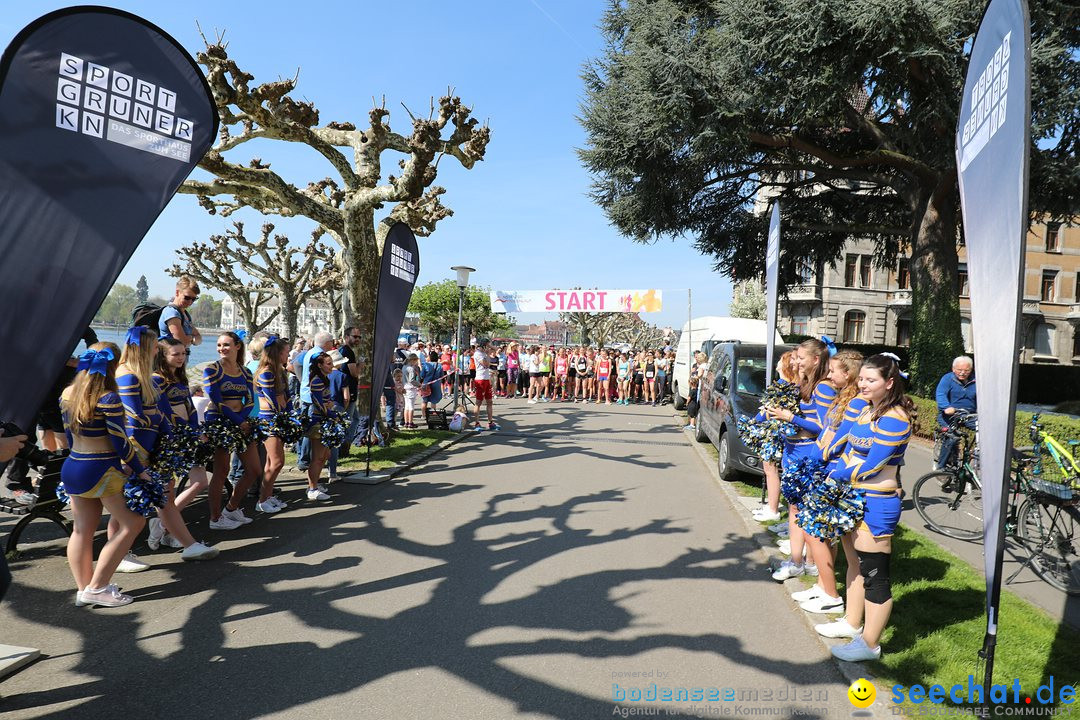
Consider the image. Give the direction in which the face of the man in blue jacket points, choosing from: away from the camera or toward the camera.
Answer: toward the camera

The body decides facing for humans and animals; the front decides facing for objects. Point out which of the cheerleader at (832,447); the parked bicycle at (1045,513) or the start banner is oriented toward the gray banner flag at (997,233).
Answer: the start banner

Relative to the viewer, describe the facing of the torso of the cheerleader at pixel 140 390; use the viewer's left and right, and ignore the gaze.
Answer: facing to the right of the viewer

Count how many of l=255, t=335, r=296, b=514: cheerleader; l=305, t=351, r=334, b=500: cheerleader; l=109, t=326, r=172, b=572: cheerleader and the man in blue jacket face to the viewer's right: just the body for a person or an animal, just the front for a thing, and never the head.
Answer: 3

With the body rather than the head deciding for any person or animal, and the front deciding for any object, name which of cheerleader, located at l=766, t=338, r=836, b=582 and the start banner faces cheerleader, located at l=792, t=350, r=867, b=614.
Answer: the start banner

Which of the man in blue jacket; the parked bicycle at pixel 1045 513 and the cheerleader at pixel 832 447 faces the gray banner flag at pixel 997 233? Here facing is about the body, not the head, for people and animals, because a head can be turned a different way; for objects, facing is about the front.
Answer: the man in blue jacket

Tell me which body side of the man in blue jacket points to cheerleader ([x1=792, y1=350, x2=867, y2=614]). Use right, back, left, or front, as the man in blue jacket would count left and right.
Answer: front

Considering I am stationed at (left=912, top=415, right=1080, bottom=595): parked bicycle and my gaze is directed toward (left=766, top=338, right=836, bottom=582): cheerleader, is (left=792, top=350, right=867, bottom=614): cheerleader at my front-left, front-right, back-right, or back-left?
front-left

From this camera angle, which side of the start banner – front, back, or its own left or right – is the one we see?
front

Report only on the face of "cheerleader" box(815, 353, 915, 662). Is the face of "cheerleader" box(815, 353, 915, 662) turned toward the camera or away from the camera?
toward the camera

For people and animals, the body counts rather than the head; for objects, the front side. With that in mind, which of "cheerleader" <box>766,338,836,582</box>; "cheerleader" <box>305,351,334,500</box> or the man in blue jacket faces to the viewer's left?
"cheerleader" <box>766,338,836,582</box>

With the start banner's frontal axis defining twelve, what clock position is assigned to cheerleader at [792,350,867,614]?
The cheerleader is roughly at 12 o'clock from the start banner.

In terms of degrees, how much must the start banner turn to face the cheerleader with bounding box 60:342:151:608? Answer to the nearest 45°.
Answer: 0° — it already faces them

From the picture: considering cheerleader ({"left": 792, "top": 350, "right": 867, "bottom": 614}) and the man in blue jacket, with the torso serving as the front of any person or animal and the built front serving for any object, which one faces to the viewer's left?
the cheerleader

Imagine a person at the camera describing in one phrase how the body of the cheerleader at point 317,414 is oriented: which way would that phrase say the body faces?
to the viewer's right
